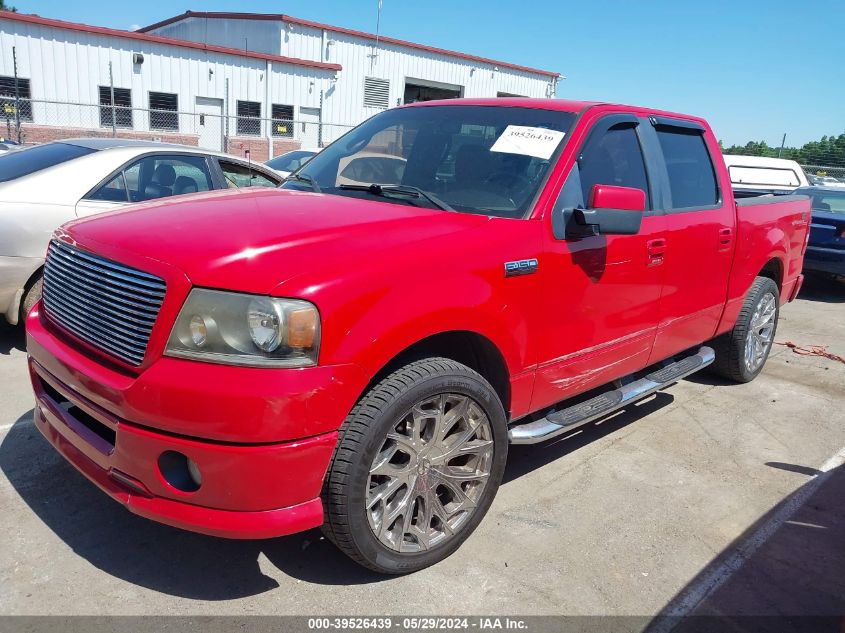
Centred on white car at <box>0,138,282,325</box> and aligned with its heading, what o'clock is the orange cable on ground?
The orange cable on ground is roughly at 2 o'clock from the white car.

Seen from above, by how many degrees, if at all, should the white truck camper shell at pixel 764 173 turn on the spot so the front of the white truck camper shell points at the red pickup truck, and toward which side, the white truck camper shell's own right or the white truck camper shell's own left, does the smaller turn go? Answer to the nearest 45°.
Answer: approximately 90° to the white truck camper shell's own left

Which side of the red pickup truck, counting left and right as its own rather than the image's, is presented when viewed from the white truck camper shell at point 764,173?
back

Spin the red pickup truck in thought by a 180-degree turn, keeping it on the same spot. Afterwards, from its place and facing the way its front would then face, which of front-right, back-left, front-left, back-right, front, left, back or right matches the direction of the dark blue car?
front

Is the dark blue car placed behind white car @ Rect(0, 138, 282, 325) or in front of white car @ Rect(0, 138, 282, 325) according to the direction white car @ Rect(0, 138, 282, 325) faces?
in front

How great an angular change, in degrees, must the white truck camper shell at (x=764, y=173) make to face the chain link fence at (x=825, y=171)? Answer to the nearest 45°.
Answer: approximately 90° to its right

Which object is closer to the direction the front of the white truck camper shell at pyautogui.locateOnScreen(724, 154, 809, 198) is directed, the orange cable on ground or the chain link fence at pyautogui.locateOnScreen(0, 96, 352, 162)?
the chain link fence

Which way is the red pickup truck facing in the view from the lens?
facing the viewer and to the left of the viewer

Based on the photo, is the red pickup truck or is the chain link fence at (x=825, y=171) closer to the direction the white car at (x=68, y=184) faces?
the chain link fence

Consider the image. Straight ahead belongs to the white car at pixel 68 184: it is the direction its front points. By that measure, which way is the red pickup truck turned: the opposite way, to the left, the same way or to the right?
the opposite way

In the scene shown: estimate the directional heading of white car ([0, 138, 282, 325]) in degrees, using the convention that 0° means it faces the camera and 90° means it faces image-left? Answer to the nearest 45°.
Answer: approximately 225°

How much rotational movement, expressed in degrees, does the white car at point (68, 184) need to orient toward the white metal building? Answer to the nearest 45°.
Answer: approximately 45° to its left

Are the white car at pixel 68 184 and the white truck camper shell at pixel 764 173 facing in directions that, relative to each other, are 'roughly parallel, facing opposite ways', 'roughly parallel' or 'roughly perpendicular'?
roughly perpendicular
